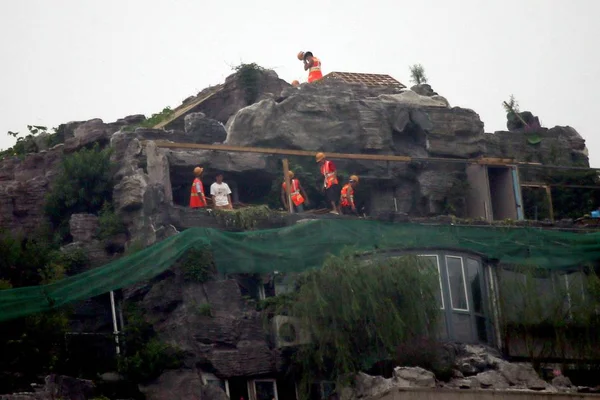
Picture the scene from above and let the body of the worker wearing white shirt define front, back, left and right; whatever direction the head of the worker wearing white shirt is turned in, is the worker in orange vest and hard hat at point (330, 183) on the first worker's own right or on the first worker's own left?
on the first worker's own left

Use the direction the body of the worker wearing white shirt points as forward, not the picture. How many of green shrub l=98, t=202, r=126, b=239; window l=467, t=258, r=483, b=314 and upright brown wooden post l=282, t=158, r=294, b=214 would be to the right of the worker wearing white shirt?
1

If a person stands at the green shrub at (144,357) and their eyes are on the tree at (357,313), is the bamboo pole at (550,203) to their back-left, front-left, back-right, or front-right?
front-left

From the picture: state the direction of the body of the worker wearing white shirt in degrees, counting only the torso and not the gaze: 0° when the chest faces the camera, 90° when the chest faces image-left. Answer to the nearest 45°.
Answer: approximately 0°

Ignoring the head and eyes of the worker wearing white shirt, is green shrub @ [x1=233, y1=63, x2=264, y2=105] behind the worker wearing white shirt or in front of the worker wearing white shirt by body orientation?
behind

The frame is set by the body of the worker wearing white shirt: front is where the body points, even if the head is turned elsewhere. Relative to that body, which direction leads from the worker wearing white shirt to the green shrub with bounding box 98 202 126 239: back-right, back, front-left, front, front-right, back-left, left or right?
right

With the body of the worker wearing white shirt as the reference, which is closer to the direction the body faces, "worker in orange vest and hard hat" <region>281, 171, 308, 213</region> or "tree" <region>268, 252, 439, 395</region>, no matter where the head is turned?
the tree

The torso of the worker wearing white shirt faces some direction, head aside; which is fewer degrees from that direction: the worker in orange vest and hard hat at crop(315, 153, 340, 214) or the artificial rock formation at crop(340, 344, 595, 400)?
the artificial rock formation

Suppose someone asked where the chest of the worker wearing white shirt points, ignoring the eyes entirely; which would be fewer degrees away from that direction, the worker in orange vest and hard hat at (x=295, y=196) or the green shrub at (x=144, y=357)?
the green shrub

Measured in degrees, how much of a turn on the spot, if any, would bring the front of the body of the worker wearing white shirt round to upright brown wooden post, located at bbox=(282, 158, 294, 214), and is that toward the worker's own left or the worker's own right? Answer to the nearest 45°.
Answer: approximately 90° to the worker's own left

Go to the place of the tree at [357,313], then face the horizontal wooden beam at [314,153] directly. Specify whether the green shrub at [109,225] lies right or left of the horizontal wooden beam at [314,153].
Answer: left
